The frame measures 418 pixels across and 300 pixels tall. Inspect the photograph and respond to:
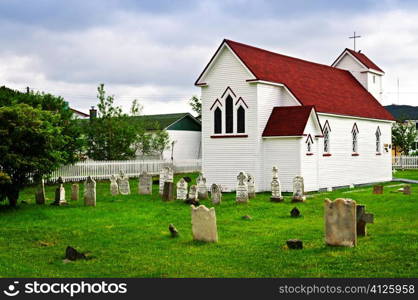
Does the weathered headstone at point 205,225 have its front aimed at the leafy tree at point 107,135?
no

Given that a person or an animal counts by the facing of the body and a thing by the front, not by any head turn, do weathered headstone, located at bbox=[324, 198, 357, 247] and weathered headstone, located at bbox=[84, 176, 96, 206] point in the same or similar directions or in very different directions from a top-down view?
same or similar directions

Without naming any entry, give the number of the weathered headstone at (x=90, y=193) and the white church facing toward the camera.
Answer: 1

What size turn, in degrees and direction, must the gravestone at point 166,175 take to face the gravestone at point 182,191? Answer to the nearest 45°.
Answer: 0° — it already faces it

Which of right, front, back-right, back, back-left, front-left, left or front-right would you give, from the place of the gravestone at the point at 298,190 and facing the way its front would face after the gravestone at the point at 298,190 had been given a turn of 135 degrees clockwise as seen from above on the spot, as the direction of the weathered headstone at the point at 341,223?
back-left

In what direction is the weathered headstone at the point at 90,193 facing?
toward the camera

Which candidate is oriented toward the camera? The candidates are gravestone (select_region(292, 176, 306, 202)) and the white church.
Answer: the gravestone

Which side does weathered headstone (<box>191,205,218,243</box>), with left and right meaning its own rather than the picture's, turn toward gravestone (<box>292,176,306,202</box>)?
back

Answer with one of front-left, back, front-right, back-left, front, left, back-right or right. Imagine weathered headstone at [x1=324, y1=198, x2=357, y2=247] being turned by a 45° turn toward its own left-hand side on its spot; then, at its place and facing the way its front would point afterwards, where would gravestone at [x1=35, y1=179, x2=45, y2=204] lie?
back

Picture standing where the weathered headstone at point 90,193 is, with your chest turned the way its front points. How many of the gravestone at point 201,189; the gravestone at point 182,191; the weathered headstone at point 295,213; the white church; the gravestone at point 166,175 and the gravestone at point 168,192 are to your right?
0

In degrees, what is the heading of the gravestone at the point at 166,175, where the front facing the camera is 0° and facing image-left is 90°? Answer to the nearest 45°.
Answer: approximately 0°

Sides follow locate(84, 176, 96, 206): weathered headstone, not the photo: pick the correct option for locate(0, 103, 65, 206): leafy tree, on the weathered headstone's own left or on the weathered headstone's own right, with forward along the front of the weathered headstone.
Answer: on the weathered headstone's own right

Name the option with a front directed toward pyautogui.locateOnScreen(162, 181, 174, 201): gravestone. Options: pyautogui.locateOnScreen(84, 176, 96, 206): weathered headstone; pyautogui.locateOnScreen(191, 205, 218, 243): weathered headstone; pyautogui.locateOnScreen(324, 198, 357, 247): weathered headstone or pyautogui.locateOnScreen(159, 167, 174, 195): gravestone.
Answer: pyautogui.locateOnScreen(159, 167, 174, 195): gravestone

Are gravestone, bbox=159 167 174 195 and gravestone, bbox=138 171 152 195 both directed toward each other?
no

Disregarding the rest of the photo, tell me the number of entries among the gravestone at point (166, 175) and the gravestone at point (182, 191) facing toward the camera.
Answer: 2

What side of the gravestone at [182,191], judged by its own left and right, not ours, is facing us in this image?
front

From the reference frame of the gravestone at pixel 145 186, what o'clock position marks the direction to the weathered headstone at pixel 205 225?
The weathered headstone is roughly at 12 o'clock from the gravestone.

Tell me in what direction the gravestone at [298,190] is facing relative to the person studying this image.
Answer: facing the viewer
